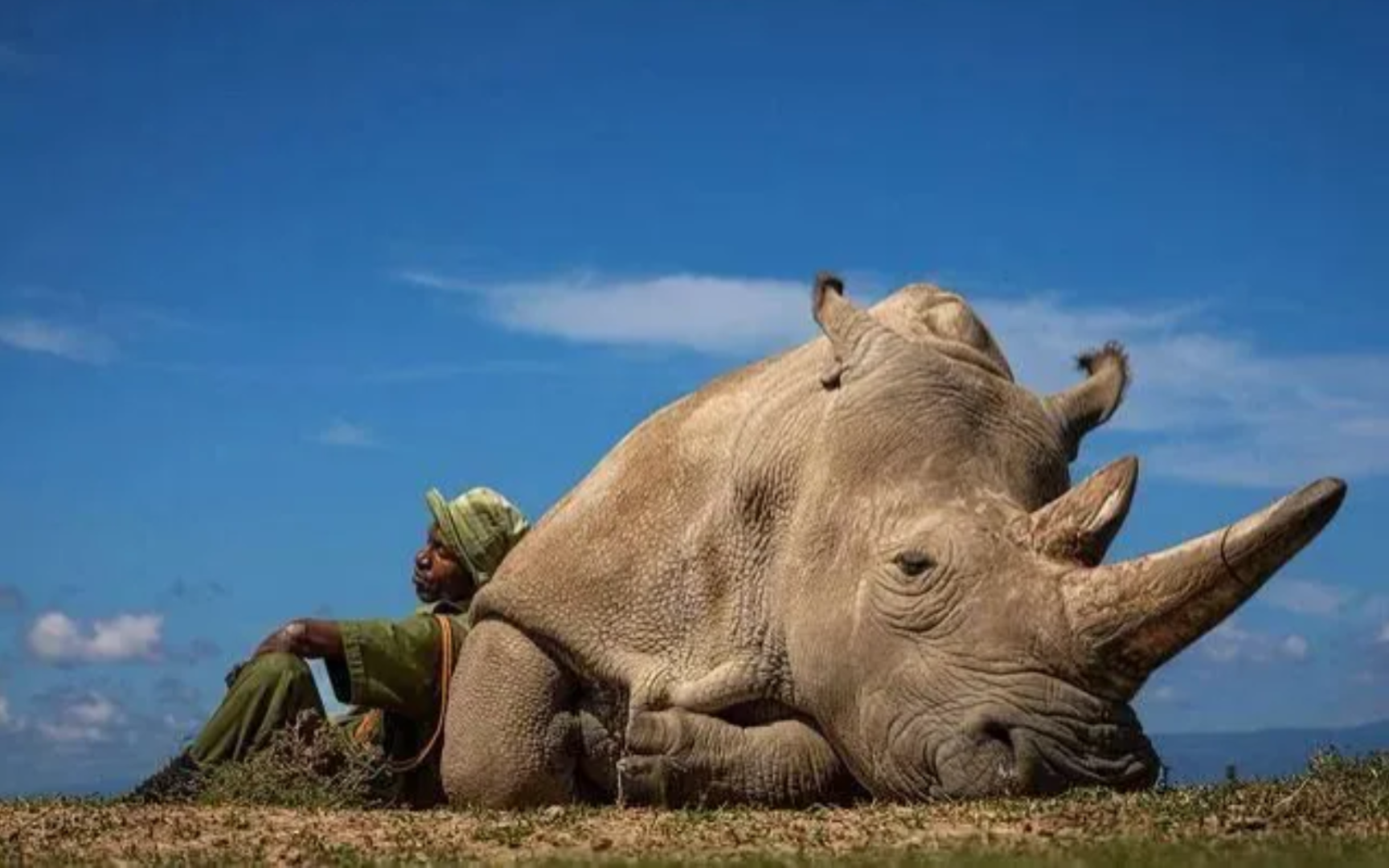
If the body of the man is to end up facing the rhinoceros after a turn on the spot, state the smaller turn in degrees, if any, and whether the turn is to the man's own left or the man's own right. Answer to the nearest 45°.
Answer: approximately 135° to the man's own left

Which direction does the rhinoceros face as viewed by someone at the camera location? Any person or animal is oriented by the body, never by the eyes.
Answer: facing the viewer and to the right of the viewer

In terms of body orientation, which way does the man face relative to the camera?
to the viewer's left

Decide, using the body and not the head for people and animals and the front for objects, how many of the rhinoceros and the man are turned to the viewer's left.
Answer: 1

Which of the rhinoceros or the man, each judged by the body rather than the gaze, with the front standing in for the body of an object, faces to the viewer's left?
the man

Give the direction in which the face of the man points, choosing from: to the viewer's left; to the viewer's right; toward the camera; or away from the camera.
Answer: to the viewer's left

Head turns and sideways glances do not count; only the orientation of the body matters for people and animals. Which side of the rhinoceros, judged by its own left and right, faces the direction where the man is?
back
